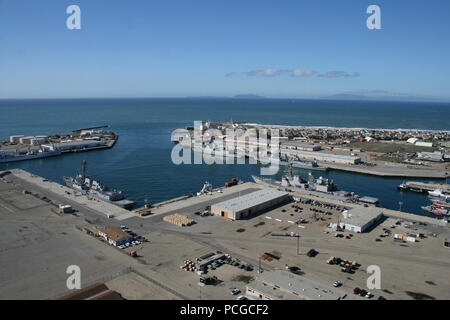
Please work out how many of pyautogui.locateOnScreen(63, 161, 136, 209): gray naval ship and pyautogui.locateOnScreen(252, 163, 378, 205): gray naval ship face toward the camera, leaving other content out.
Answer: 0

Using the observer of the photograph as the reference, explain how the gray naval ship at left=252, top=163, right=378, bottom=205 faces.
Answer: facing away from the viewer and to the left of the viewer

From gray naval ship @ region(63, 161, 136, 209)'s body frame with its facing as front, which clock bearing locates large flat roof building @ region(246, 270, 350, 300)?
The large flat roof building is roughly at 7 o'clock from the gray naval ship.

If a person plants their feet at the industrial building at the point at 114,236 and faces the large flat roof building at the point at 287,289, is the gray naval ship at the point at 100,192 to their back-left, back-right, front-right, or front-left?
back-left

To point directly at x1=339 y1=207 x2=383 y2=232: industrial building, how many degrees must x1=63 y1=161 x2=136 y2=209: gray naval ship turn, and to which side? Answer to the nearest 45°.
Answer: approximately 180°

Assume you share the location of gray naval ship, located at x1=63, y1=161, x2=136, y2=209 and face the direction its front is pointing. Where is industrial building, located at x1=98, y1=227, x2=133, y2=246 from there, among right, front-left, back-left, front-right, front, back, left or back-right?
back-left

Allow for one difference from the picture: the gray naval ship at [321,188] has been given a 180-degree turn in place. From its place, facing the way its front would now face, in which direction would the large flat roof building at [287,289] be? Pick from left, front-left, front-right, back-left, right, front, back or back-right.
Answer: front-right

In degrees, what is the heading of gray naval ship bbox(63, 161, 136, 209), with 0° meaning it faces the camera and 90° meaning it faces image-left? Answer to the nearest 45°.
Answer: approximately 135°

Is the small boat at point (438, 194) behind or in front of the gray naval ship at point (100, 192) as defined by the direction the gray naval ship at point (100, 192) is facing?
behind
